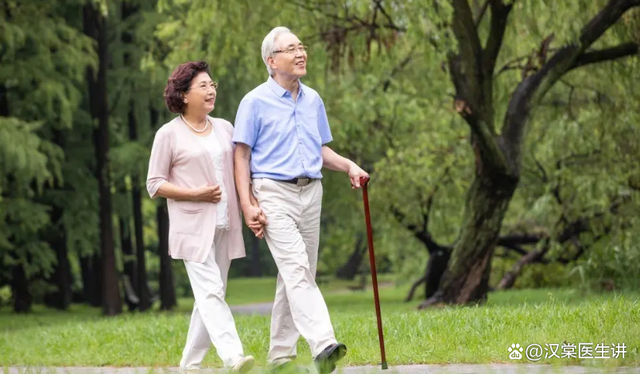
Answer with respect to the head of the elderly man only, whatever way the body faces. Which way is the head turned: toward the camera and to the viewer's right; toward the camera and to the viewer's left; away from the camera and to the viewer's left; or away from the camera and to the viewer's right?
toward the camera and to the viewer's right

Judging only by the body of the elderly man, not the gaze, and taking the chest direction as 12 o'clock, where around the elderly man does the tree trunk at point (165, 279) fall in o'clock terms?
The tree trunk is roughly at 7 o'clock from the elderly man.

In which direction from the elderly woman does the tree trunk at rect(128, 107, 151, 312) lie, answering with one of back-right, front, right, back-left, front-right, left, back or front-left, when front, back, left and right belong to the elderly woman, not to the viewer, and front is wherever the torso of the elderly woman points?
back-left

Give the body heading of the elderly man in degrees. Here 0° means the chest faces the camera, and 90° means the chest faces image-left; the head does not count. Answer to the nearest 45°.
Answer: approximately 315°

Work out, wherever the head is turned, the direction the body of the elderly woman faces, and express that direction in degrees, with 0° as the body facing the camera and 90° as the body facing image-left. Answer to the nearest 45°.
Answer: approximately 315°
